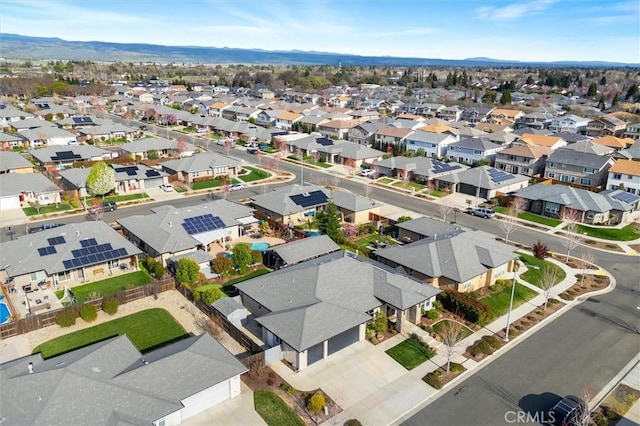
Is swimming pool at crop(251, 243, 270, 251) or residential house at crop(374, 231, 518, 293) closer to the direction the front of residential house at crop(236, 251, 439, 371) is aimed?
the residential house

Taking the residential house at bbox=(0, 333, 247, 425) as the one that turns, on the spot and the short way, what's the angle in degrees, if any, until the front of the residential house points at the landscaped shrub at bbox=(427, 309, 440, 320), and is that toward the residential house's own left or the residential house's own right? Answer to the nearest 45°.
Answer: approximately 45° to the residential house's own left

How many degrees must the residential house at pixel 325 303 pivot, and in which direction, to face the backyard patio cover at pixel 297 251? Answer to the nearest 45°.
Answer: approximately 135° to its left

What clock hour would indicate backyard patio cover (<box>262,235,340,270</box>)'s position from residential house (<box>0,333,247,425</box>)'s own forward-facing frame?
backyard patio cover (<box>262,235,340,270</box>) is roughly at 9 o'clock from residential house (<box>0,333,247,425</box>).

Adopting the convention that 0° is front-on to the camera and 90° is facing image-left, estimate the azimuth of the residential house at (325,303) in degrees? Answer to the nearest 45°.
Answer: approximately 315°

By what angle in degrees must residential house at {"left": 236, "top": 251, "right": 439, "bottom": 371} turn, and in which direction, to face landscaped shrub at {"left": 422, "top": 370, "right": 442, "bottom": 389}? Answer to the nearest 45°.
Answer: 0° — it already faces it

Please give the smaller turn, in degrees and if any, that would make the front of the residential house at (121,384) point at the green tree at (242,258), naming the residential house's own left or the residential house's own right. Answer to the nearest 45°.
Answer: approximately 90° to the residential house's own left

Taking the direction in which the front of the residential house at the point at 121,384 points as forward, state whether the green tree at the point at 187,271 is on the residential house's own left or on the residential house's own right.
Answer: on the residential house's own left

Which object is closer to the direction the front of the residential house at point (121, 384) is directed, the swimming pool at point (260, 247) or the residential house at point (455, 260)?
the residential house

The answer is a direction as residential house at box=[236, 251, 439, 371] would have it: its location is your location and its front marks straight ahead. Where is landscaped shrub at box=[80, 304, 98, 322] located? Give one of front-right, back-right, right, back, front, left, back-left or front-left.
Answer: back-right

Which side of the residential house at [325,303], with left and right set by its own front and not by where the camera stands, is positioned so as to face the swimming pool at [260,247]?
back

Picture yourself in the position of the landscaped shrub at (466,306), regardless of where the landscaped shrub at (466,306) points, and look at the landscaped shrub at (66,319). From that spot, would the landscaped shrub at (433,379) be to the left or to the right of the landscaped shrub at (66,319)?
left

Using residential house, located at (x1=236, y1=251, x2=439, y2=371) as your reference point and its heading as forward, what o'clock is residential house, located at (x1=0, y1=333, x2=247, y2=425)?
residential house, located at (x1=0, y1=333, x2=247, y2=425) is roughly at 3 o'clock from residential house, located at (x1=236, y1=251, x2=439, y2=371).
